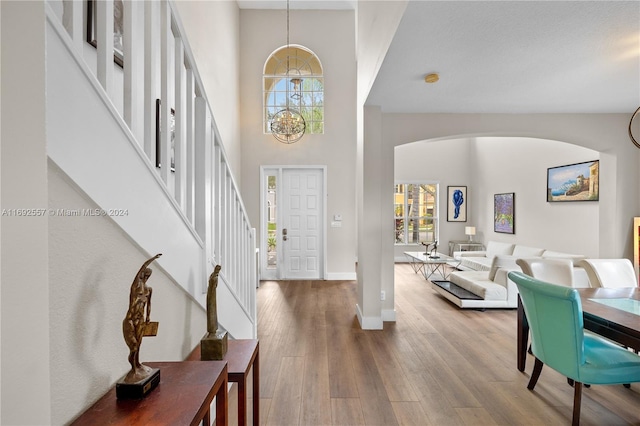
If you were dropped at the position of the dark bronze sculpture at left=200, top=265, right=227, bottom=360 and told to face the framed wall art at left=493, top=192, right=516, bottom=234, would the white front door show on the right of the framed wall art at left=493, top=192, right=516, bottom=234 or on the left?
left

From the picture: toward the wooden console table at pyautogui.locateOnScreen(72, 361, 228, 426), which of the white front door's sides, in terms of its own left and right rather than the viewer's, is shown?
front

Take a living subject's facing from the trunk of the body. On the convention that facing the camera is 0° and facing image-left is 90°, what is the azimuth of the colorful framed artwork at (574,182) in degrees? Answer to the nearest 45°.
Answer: approximately 45°

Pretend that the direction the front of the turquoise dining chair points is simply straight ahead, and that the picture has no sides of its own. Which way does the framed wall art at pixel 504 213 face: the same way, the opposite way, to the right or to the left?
the opposite way

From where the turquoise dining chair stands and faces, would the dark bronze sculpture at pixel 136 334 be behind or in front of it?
behind

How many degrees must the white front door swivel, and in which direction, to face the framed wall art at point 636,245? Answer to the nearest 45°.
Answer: approximately 45° to its left

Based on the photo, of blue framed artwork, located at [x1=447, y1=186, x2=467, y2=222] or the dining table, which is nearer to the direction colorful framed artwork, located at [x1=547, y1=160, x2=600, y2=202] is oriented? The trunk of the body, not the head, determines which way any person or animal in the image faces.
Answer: the dining table

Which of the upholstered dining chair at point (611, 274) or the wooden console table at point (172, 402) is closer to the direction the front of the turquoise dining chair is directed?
the upholstered dining chair

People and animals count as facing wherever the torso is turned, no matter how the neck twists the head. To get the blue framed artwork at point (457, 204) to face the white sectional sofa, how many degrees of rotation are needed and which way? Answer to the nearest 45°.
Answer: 0° — it already faces it

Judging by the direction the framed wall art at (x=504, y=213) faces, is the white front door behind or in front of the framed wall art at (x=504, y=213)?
in front

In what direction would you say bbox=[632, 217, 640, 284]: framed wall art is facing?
to the viewer's left

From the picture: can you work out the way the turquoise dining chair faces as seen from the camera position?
facing away from the viewer and to the right of the viewer

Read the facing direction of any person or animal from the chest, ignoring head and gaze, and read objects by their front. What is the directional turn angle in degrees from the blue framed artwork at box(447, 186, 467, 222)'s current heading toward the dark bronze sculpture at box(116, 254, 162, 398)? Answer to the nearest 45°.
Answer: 0° — it already faces it

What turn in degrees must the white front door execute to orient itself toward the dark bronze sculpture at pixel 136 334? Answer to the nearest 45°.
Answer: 0° — it already faces it
